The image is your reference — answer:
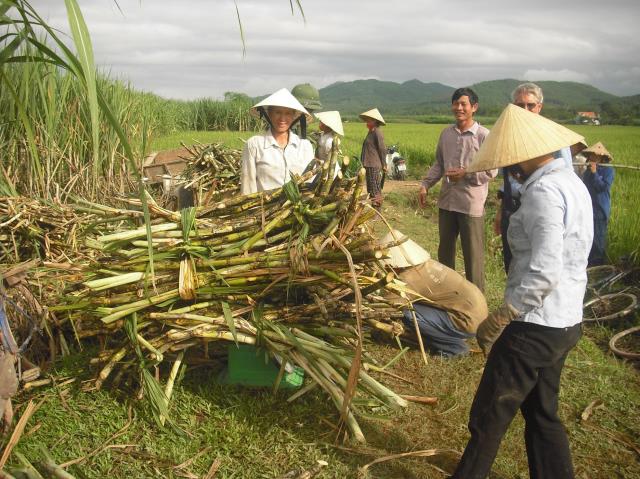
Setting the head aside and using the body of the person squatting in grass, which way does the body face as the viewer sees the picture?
to the viewer's left

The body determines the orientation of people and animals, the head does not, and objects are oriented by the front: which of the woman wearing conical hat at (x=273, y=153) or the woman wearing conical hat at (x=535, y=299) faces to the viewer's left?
the woman wearing conical hat at (x=535, y=299)

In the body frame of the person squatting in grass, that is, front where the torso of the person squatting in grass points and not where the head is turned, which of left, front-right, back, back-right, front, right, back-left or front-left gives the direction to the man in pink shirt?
right

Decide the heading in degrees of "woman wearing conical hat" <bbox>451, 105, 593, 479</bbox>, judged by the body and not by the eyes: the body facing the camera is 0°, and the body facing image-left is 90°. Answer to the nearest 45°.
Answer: approximately 90°

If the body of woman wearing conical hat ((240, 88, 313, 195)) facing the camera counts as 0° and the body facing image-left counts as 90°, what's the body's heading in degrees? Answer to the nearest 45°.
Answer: approximately 0°

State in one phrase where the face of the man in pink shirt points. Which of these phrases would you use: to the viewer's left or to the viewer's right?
to the viewer's left

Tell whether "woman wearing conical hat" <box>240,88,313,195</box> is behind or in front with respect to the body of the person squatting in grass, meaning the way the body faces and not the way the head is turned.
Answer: in front

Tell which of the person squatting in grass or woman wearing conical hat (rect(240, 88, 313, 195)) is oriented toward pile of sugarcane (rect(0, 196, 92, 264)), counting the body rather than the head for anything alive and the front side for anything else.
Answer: the person squatting in grass

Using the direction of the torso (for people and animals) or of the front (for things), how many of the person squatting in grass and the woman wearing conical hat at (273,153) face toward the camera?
1

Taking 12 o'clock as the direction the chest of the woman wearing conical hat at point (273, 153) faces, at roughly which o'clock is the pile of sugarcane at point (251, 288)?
The pile of sugarcane is roughly at 12 o'clock from the woman wearing conical hat.

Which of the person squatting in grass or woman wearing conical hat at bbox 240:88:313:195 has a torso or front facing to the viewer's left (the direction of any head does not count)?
the person squatting in grass
